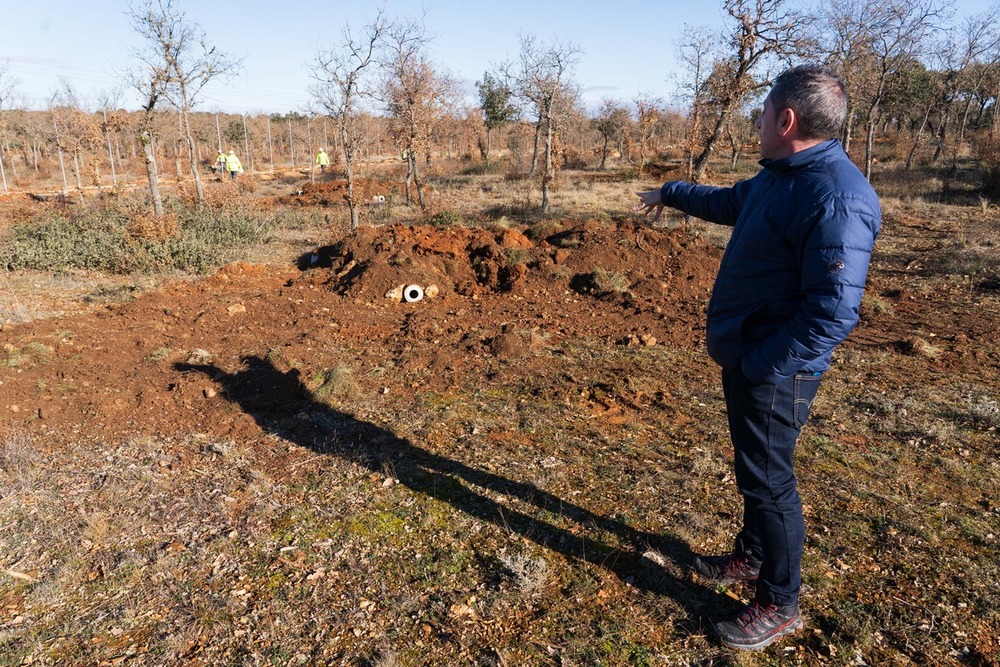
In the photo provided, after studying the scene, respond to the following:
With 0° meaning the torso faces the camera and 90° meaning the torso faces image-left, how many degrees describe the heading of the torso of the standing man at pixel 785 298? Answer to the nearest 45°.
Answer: approximately 90°

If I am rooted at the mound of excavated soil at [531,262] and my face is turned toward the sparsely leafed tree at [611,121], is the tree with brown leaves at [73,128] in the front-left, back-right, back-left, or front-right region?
front-left

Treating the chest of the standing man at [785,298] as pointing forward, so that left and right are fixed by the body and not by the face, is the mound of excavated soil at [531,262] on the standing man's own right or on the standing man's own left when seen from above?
on the standing man's own right

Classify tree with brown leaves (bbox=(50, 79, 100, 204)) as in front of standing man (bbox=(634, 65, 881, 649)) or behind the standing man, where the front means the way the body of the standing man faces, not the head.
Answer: in front

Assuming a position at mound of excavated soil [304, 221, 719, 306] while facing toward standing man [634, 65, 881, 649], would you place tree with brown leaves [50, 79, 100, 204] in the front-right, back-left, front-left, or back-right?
back-right

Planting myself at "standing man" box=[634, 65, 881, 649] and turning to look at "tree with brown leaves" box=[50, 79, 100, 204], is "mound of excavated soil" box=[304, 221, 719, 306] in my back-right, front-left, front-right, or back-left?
front-right

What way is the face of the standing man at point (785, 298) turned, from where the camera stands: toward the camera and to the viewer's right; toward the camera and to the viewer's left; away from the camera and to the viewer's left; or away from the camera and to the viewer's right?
away from the camera and to the viewer's left

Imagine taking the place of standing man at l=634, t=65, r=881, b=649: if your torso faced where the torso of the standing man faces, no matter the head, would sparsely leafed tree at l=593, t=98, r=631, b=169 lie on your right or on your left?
on your right
